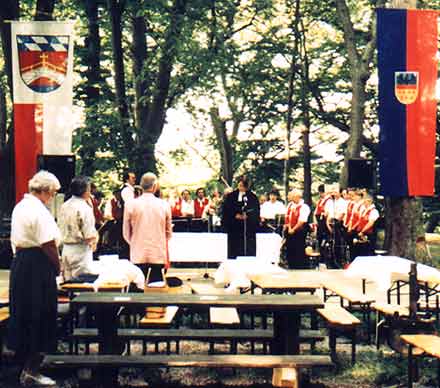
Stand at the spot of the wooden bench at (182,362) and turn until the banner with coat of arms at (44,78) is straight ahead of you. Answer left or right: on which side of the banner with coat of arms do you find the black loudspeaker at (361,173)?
right

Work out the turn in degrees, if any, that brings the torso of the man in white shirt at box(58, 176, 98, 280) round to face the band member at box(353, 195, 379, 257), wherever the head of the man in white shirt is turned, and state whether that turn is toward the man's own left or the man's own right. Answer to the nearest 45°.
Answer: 0° — they already face them

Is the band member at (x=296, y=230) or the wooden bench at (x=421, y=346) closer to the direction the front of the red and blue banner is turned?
the wooden bench

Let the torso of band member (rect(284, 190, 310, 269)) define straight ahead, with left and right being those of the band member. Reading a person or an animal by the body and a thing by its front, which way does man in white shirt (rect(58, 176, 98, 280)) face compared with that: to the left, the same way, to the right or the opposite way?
the opposite way

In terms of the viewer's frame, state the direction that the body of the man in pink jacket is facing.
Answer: away from the camera
